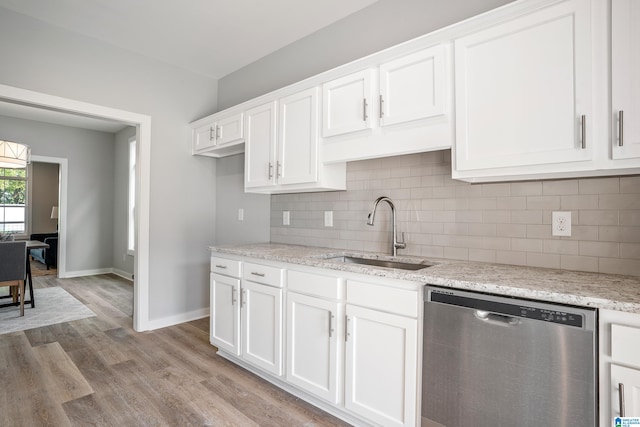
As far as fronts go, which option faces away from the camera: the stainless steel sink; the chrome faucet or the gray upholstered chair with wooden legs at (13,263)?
the gray upholstered chair with wooden legs

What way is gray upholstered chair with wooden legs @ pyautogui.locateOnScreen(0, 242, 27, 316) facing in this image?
away from the camera

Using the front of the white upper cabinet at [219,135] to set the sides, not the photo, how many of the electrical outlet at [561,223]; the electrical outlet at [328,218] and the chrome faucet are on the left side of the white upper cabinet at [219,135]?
3

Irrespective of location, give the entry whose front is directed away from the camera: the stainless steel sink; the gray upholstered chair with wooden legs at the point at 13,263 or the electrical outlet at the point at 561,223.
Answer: the gray upholstered chair with wooden legs

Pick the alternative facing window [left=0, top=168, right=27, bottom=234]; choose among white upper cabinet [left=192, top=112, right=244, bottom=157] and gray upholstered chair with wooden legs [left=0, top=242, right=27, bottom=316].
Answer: the gray upholstered chair with wooden legs

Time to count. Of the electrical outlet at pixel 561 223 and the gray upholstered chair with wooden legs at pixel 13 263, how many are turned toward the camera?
1

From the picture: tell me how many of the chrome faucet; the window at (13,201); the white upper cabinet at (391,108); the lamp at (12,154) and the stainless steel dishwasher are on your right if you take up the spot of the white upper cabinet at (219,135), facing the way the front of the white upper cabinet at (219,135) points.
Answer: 2

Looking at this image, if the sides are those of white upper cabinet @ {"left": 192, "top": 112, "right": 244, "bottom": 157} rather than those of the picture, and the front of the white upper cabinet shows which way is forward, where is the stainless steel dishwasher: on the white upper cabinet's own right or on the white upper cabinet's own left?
on the white upper cabinet's own left

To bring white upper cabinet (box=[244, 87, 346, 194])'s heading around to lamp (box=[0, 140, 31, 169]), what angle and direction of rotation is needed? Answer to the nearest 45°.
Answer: approximately 90° to its right

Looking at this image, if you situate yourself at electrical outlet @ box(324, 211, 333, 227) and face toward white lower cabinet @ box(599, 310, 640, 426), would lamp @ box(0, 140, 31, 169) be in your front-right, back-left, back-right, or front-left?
back-right

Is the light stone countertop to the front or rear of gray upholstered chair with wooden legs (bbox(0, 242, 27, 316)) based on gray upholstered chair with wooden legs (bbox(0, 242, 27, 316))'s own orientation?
to the rear

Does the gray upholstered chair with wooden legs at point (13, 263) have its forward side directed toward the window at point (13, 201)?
yes

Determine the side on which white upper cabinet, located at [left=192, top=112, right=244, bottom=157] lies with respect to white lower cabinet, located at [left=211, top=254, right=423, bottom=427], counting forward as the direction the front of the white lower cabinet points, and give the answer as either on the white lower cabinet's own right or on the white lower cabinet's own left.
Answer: on the white lower cabinet's own right
